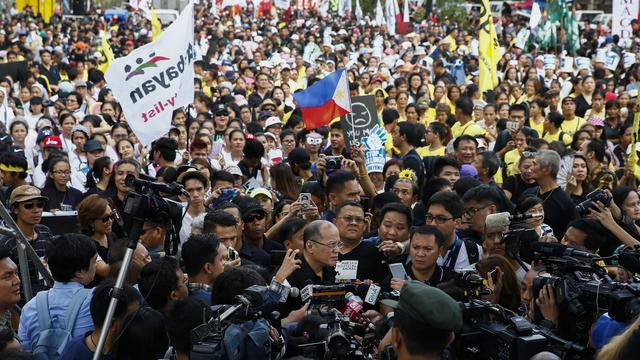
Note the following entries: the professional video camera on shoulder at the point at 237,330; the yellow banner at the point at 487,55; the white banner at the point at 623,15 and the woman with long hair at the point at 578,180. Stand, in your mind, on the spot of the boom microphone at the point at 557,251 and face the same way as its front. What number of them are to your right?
3

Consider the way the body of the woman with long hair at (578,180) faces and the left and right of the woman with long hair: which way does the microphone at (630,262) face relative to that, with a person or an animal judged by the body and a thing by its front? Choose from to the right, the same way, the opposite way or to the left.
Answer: to the right

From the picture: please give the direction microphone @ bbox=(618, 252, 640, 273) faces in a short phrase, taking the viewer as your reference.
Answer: facing to the left of the viewer

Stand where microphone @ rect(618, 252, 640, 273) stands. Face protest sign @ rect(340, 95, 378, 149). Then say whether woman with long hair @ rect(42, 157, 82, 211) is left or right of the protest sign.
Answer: left

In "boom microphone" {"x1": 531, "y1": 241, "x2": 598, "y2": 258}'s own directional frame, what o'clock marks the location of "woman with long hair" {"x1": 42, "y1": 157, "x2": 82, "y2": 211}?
The woman with long hair is roughly at 1 o'clock from the boom microphone.

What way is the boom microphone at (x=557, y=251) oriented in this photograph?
to the viewer's left

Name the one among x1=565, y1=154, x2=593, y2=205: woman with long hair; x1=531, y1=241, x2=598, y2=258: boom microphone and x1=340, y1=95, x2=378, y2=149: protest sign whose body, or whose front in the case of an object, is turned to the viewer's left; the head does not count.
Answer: the boom microphone

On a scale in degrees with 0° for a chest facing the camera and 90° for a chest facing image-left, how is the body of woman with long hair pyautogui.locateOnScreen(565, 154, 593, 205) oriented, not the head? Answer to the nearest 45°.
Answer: approximately 0°

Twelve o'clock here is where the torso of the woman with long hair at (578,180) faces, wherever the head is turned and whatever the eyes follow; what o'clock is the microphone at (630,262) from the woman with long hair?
The microphone is roughly at 12 o'clock from the woman with long hair.

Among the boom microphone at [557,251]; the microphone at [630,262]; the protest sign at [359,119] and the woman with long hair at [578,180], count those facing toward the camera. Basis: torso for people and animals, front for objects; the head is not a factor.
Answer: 2

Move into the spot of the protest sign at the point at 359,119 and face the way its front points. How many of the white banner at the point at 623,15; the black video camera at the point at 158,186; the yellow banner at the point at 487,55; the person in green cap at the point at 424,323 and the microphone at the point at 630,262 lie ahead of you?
3
